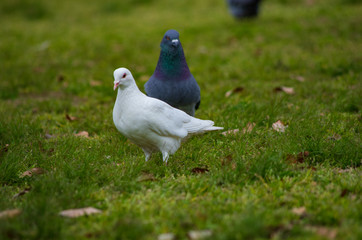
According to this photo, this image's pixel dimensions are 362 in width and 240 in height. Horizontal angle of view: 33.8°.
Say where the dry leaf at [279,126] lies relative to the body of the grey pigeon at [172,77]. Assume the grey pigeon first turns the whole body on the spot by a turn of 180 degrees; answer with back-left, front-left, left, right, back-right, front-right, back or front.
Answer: right

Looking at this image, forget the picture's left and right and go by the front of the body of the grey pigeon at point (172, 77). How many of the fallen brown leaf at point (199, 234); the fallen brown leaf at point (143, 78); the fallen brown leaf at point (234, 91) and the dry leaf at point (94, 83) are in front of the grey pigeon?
1

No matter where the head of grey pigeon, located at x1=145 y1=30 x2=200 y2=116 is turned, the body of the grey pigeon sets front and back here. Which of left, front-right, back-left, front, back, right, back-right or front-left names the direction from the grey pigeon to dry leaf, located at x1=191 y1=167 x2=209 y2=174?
front

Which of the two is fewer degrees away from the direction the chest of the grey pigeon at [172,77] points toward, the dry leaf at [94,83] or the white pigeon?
the white pigeon

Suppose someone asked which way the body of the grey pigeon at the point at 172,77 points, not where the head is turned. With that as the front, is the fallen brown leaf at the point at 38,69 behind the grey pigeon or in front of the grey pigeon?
behind

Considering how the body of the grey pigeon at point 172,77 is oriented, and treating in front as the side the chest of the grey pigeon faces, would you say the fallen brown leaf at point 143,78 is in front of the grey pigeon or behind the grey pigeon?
behind

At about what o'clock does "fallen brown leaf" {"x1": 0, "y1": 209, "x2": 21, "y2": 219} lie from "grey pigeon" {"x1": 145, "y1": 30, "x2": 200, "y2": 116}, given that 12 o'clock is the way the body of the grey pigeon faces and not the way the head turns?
The fallen brown leaf is roughly at 1 o'clock from the grey pigeon.

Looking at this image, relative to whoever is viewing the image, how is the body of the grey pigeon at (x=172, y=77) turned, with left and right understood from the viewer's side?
facing the viewer

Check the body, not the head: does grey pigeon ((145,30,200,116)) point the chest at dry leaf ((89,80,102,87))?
no

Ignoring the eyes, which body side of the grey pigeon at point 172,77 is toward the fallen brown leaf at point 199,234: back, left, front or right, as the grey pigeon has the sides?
front

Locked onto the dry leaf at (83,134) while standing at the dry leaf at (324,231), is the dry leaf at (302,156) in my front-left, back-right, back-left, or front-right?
front-right

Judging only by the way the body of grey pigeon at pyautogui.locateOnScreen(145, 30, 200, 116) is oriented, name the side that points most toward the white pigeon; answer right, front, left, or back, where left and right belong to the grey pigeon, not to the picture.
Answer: front

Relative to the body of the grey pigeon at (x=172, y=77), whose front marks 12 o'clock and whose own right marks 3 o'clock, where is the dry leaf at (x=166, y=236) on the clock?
The dry leaf is roughly at 12 o'clock from the grey pigeon.

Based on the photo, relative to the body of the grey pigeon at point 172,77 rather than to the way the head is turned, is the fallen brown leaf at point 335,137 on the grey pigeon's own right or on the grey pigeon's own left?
on the grey pigeon's own left

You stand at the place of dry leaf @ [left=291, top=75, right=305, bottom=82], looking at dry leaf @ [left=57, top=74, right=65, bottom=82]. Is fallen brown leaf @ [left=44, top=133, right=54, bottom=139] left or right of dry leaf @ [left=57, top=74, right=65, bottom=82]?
left

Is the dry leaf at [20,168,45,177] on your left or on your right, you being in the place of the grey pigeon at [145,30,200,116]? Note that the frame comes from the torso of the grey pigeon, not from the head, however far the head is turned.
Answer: on your right
